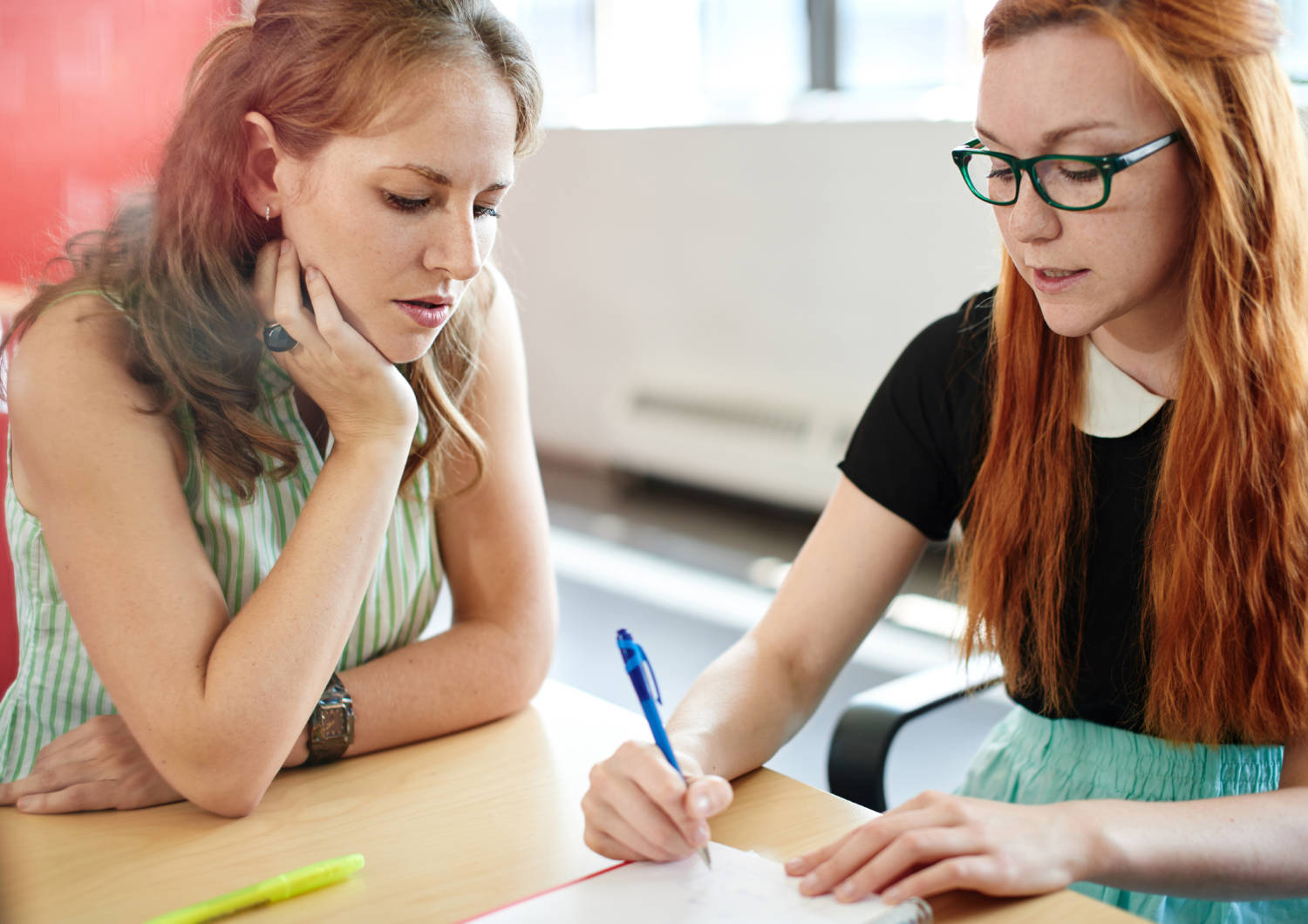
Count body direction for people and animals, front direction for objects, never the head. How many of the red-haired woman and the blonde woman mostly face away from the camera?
0

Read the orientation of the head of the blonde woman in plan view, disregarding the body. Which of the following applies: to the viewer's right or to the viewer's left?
to the viewer's right

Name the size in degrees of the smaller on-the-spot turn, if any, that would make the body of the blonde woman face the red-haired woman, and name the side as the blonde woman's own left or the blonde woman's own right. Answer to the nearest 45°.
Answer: approximately 45° to the blonde woman's own left

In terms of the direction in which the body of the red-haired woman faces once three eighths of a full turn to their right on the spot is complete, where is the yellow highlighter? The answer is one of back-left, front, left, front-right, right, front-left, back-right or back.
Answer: back-left

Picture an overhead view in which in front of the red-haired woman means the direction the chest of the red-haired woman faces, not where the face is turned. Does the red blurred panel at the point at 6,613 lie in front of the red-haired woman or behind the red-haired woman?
in front

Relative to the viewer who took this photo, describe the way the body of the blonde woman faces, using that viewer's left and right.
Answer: facing the viewer and to the right of the viewer

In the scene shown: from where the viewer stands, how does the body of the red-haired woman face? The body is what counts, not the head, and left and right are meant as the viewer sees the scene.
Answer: facing the viewer and to the left of the viewer

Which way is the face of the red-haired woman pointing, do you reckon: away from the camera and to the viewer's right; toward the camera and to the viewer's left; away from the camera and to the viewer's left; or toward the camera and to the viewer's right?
toward the camera and to the viewer's left
